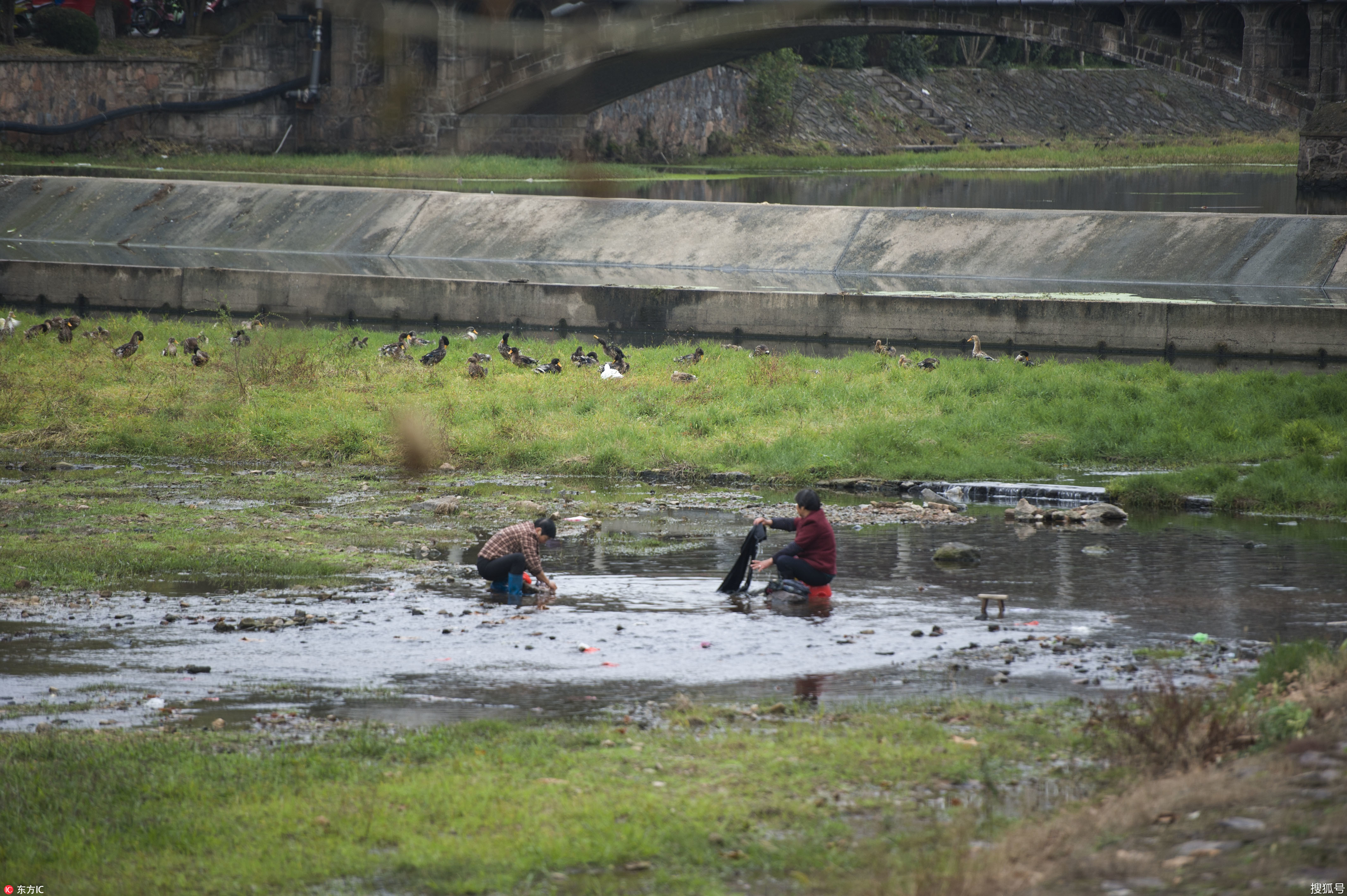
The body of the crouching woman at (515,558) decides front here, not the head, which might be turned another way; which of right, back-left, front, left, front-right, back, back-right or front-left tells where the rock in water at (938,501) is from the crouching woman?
front-left

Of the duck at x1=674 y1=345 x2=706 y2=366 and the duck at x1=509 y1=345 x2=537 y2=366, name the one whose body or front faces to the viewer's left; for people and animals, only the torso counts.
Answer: the duck at x1=509 y1=345 x2=537 y2=366

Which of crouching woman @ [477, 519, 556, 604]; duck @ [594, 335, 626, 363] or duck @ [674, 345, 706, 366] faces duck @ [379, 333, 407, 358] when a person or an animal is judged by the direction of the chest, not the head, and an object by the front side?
duck @ [594, 335, 626, 363]

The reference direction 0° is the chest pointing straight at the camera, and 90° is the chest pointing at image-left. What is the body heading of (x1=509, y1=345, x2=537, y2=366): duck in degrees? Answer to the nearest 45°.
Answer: approximately 90°

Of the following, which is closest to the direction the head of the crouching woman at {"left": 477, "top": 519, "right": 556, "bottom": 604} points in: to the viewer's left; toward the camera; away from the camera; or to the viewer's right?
to the viewer's right

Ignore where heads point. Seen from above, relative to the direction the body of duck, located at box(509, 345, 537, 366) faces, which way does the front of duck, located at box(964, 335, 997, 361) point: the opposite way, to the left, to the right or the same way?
the same way

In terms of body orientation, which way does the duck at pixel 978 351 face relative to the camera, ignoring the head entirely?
to the viewer's left

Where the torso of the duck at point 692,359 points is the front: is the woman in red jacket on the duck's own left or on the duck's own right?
on the duck's own right

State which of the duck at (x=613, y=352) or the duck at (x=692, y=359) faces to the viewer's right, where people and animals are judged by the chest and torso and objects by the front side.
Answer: the duck at (x=692, y=359)

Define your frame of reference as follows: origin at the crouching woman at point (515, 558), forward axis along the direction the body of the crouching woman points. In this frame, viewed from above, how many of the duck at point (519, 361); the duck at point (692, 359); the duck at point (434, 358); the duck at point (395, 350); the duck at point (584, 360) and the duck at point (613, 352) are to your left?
6

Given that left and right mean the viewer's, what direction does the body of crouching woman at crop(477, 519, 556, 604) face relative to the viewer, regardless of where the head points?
facing to the right of the viewer

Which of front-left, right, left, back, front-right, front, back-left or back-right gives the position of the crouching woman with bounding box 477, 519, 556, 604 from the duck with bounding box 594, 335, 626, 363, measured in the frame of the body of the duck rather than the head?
left

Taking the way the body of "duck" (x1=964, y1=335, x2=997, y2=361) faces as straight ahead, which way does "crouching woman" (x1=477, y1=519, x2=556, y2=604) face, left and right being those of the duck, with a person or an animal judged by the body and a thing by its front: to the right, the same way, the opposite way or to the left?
the opposite way

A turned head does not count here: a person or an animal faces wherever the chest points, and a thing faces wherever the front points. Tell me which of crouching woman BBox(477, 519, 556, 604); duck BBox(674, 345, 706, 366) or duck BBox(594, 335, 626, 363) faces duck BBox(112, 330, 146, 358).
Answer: duck BBox(594, 335, 626, 363)

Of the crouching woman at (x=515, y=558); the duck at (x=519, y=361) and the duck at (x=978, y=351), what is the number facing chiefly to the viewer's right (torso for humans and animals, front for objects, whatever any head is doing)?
1

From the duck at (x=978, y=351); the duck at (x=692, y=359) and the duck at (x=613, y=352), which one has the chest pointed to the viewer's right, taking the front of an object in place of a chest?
the duck at (x=692, y=359)

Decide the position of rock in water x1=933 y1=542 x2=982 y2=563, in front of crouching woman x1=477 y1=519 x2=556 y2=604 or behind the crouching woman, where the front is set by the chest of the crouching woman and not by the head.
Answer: in front

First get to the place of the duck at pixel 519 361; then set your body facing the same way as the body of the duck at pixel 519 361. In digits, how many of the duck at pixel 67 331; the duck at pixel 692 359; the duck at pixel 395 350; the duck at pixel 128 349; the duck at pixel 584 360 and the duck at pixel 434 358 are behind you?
2
